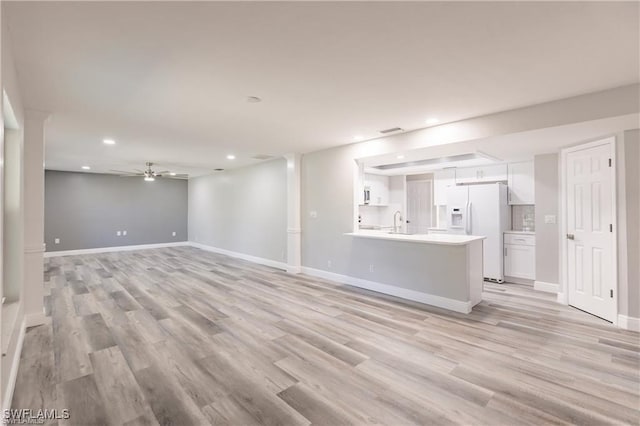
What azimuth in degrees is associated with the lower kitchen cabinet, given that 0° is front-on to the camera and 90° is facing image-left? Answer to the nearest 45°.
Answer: approximately 45°
